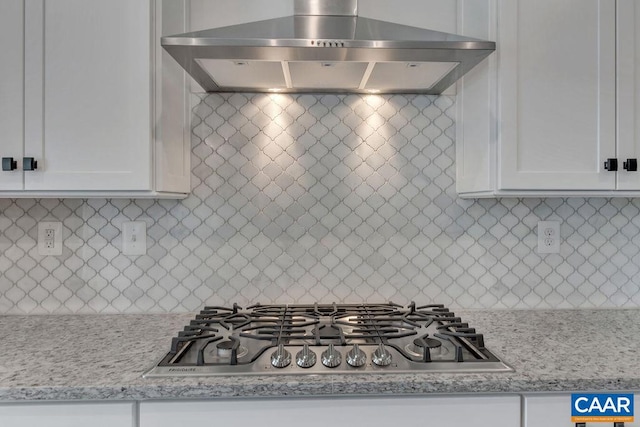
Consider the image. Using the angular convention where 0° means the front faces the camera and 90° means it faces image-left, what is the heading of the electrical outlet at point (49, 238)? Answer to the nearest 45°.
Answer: approximately 0°

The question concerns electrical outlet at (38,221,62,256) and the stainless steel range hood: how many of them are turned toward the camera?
2

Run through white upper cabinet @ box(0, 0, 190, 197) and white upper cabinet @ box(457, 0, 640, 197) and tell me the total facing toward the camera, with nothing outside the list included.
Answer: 2

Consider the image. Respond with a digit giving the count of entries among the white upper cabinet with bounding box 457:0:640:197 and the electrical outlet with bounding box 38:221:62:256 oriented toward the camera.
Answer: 2

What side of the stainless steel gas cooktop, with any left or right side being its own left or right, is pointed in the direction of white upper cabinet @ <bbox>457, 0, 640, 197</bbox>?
left
